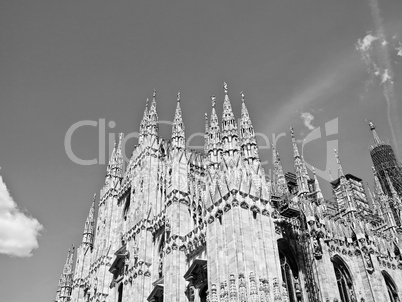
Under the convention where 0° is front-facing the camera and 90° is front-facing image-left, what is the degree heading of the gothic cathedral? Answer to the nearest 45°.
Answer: approximately 45°
